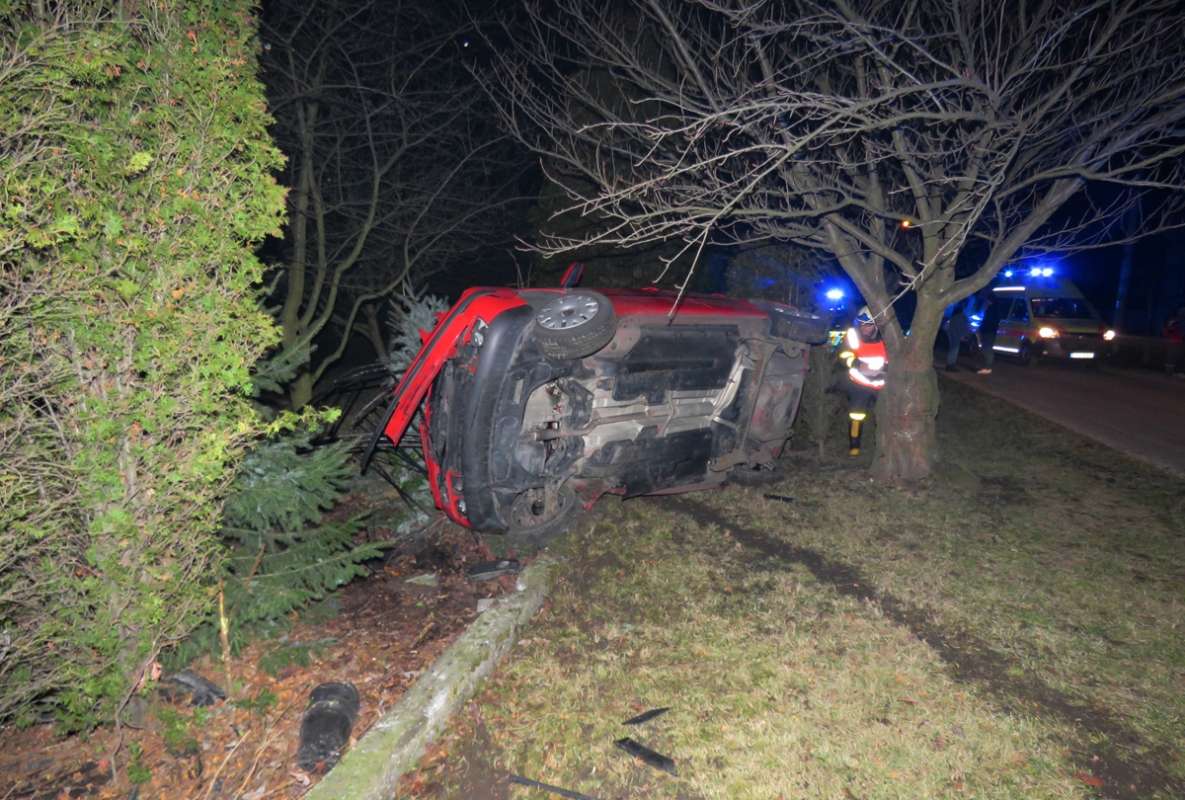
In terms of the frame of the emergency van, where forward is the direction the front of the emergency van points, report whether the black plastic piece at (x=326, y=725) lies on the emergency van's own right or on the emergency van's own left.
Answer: on the emergency van's own right

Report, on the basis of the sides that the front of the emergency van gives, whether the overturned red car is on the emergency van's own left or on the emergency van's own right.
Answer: on the emergency van's own right

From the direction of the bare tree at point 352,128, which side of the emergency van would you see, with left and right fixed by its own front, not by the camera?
right

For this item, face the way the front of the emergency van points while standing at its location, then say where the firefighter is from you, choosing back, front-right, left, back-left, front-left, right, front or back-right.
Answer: front-right

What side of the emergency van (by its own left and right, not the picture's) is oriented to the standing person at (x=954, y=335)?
right

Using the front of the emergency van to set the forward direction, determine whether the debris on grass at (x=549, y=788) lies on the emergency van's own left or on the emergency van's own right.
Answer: on the emergency van's own right
